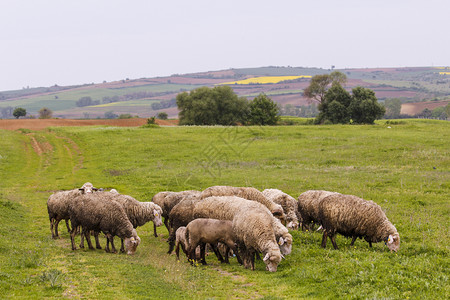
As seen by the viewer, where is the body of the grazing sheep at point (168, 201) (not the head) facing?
to the viewer's right

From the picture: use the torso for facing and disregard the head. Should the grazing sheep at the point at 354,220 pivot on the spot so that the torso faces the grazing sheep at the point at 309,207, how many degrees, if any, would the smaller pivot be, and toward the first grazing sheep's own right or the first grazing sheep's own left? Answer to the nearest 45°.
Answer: approximately 135° to the first grazing sheep's own left

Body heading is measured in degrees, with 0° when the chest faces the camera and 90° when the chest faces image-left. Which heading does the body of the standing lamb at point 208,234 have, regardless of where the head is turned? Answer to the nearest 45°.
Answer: approximately 270°

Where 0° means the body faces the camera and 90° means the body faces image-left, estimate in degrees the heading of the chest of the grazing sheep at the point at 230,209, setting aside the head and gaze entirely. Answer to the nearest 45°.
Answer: approximately 270°

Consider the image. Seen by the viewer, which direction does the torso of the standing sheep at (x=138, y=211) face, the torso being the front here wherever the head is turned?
to the viewer's right

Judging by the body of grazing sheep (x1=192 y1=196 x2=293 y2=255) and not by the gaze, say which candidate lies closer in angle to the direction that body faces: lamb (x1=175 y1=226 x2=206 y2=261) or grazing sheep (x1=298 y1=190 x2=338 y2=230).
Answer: the grazing sheep

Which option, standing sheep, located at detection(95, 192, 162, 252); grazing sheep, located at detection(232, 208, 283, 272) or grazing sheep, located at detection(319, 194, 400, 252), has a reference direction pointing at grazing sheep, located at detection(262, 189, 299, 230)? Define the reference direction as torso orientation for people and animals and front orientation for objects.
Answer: standing sheep, located at detection(95, 192, 162, 252)

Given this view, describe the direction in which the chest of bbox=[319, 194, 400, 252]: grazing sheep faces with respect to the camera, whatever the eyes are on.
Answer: to the viewer's right

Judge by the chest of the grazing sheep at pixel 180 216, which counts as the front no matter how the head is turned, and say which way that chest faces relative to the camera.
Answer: to the viewer's right

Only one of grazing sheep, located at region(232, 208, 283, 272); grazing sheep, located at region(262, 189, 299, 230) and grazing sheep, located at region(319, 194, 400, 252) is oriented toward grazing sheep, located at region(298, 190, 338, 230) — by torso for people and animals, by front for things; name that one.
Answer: grazing sheep, located at region(262, 189, 299, 230)

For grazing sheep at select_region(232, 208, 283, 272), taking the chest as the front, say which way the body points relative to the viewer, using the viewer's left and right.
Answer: facing the viewer and to the right of the viewer
